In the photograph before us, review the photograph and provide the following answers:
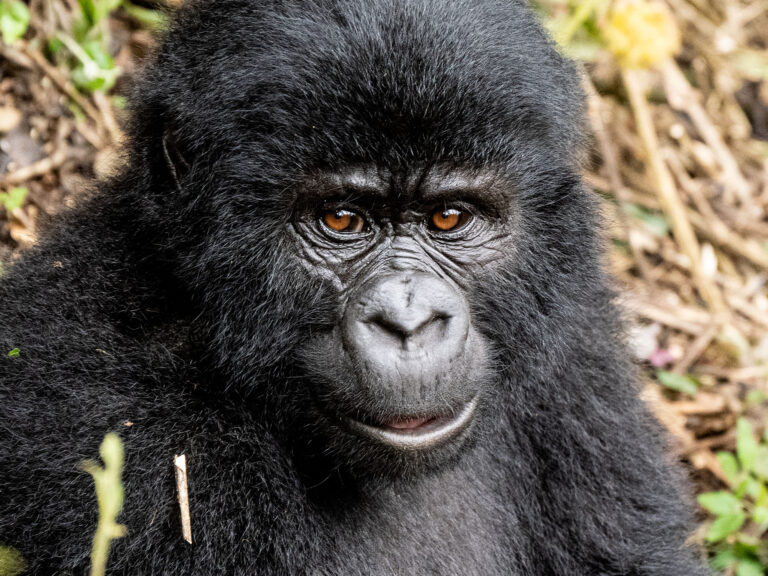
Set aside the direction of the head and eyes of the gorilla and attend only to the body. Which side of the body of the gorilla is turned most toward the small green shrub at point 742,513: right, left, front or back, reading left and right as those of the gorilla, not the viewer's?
left

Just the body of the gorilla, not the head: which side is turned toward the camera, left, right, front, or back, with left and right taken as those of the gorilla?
front

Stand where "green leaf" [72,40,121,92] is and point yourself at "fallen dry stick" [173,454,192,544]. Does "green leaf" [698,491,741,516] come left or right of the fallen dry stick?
left

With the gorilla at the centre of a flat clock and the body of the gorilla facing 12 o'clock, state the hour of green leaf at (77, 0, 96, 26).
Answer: The green leaf is roughly at 5 o'clock from the gorilla.

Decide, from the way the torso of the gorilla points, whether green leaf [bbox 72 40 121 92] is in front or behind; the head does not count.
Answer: behind

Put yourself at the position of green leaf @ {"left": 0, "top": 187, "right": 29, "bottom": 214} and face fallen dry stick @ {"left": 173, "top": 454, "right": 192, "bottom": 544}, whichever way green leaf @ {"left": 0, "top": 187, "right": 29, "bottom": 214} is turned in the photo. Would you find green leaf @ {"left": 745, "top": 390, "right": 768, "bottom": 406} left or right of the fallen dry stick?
left

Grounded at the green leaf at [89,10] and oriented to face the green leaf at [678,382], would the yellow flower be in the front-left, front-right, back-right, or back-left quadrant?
front-left

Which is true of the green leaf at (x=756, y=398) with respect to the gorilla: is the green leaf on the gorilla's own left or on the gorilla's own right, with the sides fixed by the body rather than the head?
on the gorilla's own left

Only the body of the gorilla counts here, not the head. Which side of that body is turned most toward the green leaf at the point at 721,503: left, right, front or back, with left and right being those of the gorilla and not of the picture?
left

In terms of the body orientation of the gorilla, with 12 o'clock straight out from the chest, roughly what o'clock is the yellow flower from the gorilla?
The yellow flower is roughly at 7 o'clock from the gorilla.
